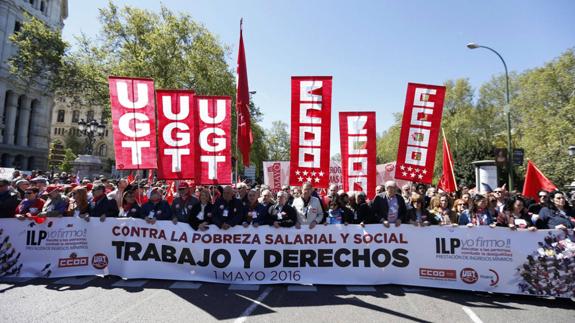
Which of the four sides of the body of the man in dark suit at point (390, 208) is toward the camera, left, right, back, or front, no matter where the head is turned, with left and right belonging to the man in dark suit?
front

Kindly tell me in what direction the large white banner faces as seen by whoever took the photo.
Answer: facing the viewer

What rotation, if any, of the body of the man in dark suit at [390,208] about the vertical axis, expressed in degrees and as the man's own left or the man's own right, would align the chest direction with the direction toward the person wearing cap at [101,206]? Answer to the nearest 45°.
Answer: approximately 90° to the man's own right

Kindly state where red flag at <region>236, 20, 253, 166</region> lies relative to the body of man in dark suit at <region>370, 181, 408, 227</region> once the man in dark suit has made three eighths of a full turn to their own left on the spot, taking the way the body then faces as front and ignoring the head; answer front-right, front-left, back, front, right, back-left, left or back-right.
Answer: back-left

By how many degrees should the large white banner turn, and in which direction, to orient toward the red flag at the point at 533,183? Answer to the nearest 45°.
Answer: approximately 90° to its left

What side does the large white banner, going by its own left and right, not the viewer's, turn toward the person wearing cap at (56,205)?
right

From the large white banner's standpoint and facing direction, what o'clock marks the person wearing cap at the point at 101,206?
The person wearing cap is roughly at 3 o'clock from the large white banner.

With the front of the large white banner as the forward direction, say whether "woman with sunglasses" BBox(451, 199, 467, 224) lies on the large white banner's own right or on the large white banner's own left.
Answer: on the large white banner's own left

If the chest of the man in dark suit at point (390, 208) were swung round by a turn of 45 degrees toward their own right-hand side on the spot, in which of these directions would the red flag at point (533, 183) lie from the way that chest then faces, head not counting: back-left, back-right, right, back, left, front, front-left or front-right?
back
